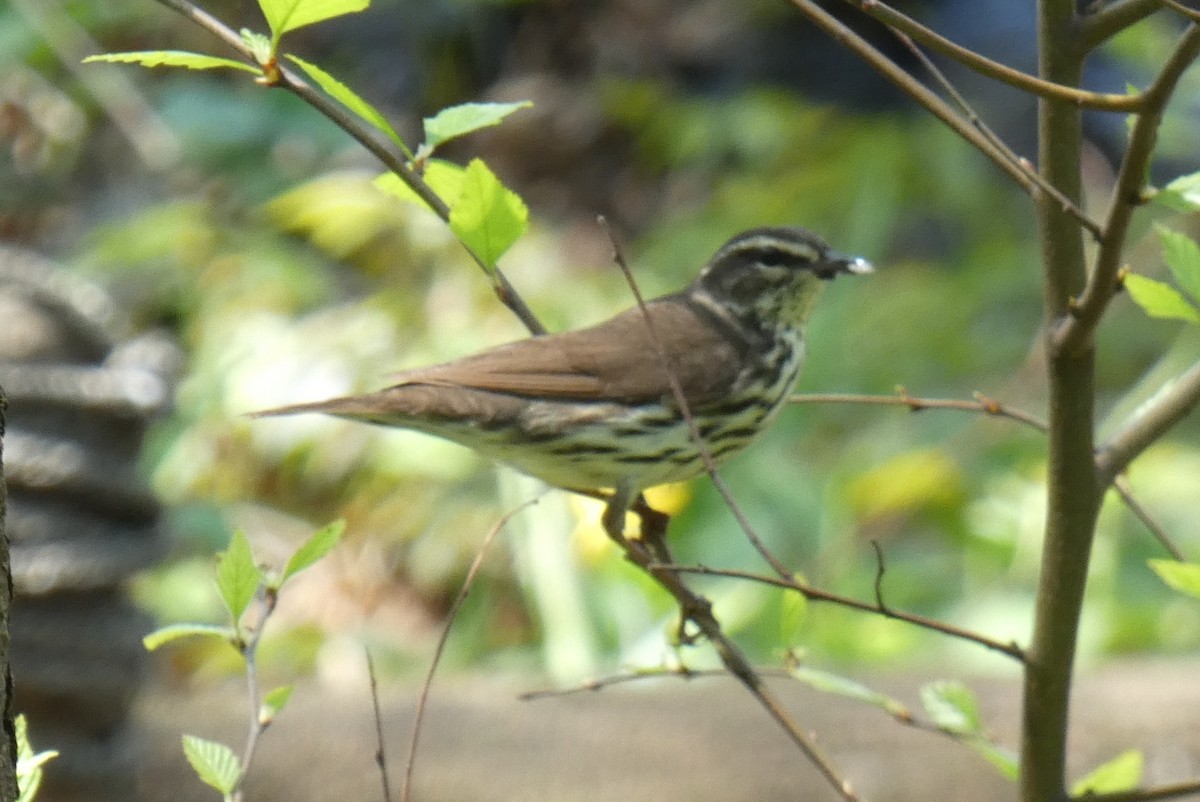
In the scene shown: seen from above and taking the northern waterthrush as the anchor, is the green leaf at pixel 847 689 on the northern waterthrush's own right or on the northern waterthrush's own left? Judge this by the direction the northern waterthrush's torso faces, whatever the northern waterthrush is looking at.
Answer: on the northern waterthrush's own right

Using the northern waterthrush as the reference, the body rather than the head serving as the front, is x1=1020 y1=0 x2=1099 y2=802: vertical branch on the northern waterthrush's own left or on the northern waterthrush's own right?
on the northern waterthrush's own right

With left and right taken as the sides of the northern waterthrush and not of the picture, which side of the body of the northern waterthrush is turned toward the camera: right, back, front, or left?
right
